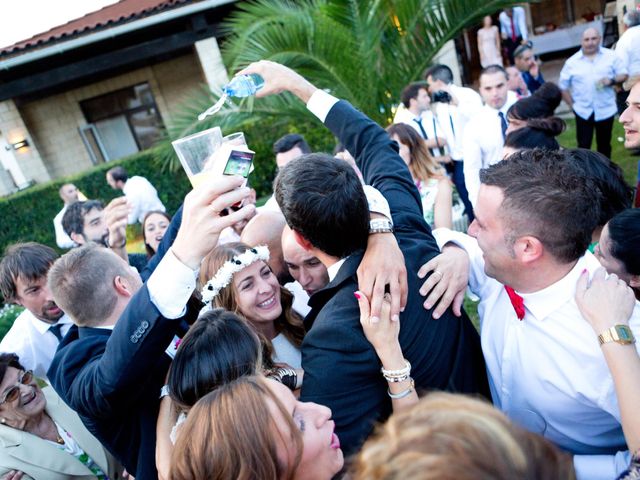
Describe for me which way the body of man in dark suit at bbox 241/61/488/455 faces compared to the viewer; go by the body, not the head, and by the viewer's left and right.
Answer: facing away from the viewer and to the left of the viewer

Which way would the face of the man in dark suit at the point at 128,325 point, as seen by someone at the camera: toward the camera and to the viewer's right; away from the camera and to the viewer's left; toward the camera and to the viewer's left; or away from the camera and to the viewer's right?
away from the camera and to the viewer's right

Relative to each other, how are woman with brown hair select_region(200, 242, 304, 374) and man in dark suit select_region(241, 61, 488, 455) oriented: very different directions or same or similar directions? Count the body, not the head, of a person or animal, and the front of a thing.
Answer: very different directions

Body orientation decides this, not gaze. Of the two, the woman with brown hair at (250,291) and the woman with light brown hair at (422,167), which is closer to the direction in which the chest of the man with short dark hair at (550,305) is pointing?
the woman with brown hair

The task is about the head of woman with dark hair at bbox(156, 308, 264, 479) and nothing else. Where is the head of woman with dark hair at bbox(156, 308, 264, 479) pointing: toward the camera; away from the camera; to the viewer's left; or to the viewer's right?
away from the camera
